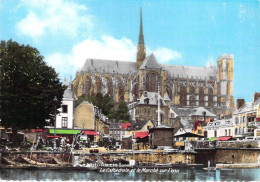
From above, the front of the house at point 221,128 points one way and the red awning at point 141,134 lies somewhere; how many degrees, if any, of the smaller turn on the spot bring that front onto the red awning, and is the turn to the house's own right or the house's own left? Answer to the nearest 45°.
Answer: approximately 45° to the house's own right

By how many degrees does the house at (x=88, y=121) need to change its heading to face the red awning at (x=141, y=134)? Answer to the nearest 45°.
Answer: approximately 45° to its left

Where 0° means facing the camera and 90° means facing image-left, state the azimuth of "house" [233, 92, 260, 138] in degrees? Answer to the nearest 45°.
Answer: approximately 45°

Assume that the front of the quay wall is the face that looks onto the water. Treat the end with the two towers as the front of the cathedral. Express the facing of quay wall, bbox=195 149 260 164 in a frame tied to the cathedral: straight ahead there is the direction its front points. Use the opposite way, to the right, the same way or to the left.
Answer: to the right

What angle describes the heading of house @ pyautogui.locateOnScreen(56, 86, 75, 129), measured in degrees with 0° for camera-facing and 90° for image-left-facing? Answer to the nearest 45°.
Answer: approximately 0°

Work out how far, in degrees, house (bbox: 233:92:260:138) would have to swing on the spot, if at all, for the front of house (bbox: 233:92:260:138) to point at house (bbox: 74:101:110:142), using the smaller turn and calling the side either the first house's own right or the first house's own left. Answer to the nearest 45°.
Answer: approximately 45° to the first house's own right

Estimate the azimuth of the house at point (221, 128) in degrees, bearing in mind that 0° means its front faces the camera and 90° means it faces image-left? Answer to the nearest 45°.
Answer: approximately 0°

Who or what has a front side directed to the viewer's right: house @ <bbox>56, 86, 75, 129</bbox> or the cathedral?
the cathedral

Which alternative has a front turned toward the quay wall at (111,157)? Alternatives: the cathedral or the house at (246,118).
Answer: the house

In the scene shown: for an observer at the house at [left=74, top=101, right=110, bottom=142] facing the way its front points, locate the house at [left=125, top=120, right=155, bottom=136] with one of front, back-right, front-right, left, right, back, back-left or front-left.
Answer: left

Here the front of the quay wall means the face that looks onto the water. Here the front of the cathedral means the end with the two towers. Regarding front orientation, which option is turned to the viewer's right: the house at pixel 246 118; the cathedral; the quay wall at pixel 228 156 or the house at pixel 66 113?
the cathedral

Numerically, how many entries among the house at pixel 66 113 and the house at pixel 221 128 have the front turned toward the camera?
2

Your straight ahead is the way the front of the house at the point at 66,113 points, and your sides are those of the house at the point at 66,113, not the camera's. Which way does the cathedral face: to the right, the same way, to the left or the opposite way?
to the left

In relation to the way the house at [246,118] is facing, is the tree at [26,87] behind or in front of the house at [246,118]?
in front

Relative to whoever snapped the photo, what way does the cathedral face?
facing to the right of the viewer
